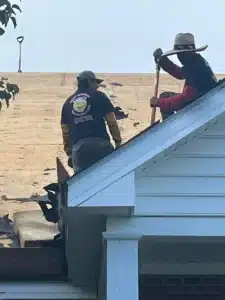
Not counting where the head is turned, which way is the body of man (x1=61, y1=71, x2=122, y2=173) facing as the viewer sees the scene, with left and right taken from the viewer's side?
facing away from the viewer and to the right of the viewer
